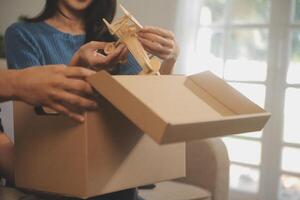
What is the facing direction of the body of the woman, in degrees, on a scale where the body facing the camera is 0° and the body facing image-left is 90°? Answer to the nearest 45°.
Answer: approximately 315°
